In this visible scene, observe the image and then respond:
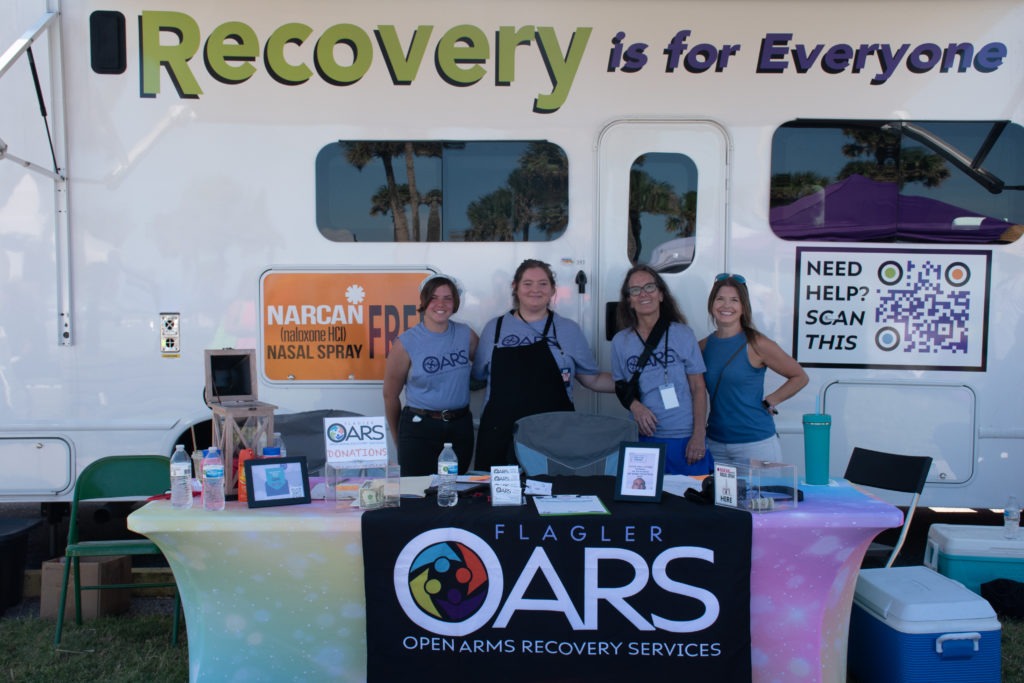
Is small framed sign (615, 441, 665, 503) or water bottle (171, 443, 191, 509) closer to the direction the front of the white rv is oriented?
the small framed sign

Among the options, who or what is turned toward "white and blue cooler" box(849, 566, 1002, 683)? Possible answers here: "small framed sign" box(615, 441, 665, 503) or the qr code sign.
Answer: the qr code sign

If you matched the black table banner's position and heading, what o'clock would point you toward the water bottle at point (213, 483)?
The water bottle is roughly at 3 o'clock from the black table banner.

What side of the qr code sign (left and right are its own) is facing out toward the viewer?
front

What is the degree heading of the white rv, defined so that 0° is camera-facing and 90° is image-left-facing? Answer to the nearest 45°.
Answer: approximately 270°

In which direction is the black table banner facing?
toward the camera

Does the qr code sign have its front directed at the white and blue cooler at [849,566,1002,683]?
yes

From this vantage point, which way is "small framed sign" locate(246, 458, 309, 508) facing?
toward the camera

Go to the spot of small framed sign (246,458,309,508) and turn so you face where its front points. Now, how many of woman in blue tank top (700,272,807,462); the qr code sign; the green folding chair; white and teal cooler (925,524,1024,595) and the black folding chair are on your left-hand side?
4

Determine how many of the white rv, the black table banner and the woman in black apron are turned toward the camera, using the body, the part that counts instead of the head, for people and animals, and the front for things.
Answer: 2

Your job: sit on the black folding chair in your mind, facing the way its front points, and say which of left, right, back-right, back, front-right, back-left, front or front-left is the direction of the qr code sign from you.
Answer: back-right

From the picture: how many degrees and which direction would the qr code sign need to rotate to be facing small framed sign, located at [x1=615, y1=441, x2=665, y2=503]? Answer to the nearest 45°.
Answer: approximately 45° to its right

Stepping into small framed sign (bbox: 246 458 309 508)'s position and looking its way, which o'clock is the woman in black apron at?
The woman in black apron is roughly at 8 o'clock from the small framed sign.
